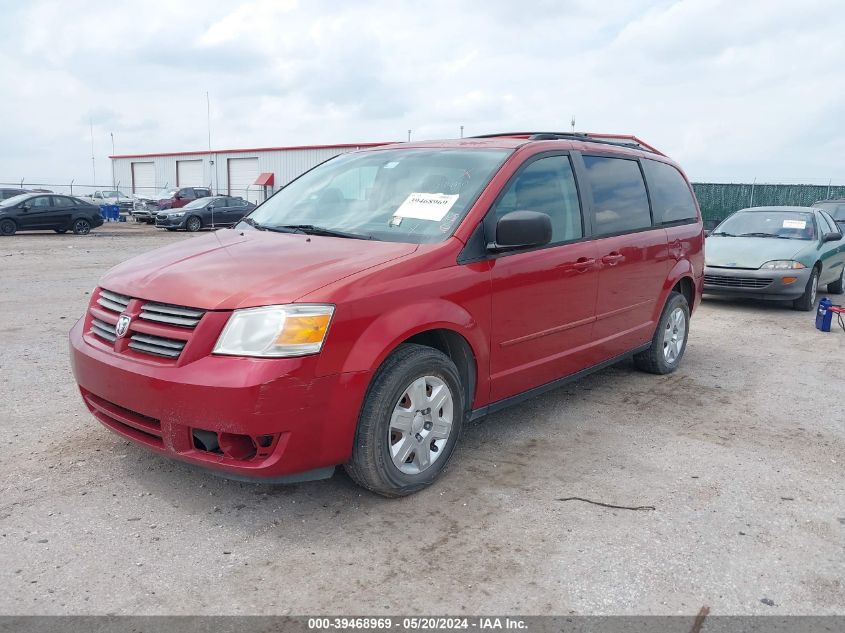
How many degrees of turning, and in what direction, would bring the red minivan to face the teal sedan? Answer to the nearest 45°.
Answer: approximately 180°

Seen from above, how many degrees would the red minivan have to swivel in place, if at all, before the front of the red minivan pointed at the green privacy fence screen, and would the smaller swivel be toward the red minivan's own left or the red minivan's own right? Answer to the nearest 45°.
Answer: approximately 180°

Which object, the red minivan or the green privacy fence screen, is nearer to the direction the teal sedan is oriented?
the red minivan

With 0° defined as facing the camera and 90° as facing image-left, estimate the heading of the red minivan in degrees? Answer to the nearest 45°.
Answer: approximately 45°

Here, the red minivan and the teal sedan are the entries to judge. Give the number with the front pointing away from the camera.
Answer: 0

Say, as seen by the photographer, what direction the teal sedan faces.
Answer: facing the viewer and to the left of the viewer
